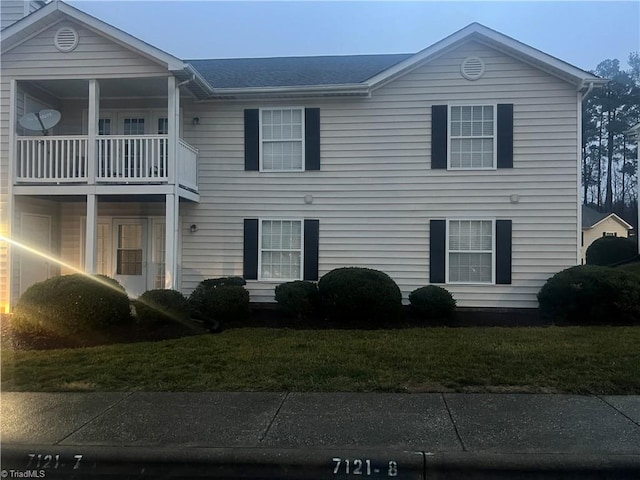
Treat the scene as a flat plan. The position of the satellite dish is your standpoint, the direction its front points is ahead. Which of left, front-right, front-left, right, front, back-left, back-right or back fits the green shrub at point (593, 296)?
left

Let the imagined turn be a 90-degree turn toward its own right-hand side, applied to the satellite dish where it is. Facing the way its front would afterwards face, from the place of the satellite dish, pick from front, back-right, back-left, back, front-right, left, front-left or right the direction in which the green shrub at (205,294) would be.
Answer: back

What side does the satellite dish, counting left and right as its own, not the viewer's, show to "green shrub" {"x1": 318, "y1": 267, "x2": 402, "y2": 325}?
left

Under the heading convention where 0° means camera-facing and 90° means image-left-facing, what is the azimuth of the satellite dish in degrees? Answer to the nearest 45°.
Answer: approximately 45°

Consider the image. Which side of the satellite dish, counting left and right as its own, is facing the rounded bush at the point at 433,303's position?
left

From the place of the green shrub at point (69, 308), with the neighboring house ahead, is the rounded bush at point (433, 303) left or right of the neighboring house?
right

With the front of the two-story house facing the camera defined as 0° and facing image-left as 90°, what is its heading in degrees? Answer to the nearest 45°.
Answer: approximately 0°

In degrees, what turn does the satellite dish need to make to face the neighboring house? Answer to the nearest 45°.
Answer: approximately 135° to its left

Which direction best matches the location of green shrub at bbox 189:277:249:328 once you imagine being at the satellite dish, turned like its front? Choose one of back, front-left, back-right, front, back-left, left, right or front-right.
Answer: left

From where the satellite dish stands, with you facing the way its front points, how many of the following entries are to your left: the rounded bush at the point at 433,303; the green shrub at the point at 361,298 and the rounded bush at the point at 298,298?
3
